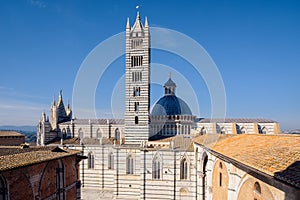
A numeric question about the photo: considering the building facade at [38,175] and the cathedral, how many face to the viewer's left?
1

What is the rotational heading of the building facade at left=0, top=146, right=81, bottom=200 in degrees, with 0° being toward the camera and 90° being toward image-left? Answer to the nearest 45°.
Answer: approximately 315°

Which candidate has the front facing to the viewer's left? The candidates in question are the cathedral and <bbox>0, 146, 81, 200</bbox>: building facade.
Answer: the cathedral

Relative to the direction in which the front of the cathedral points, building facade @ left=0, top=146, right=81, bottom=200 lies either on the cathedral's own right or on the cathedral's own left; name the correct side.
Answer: on the cathedral's own left

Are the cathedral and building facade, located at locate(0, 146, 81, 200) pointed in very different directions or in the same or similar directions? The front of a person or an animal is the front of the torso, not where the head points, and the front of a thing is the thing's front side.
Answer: very different directions

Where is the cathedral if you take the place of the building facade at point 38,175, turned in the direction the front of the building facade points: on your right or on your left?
on your left

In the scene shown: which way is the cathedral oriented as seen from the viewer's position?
to the viewer's left
